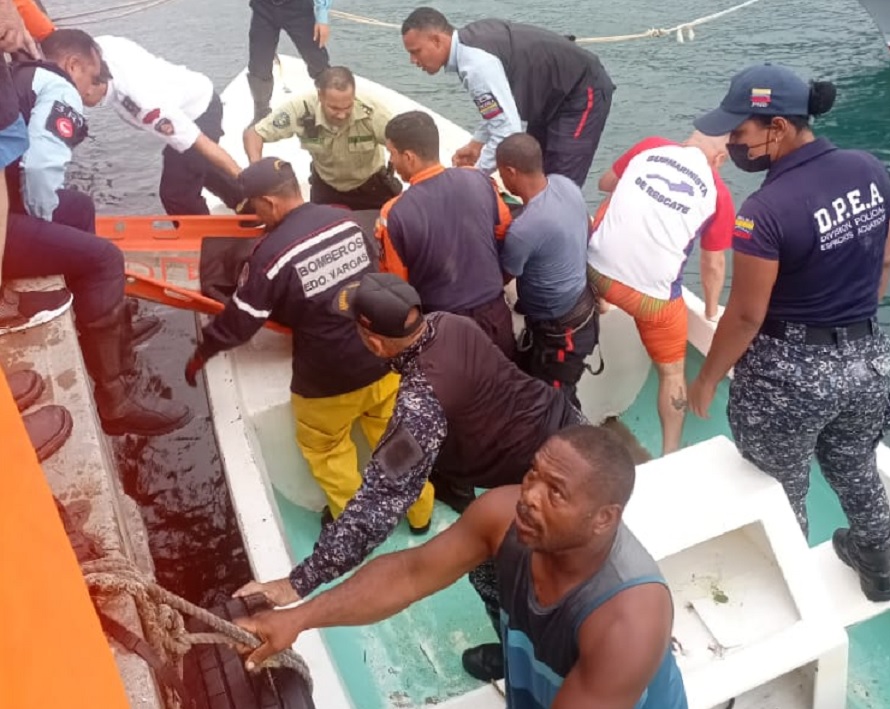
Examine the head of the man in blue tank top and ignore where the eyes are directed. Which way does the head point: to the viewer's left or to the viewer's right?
to the viewer's left

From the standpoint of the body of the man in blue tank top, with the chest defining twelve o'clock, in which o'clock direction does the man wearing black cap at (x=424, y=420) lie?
The man wearing black cap is roughly at 4 o'clock from the man in blue tank top.

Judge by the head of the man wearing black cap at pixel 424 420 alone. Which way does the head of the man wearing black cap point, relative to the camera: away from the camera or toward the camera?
away from the camera

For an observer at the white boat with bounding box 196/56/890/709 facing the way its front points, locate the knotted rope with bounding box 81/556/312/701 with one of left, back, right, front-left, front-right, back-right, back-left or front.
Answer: left

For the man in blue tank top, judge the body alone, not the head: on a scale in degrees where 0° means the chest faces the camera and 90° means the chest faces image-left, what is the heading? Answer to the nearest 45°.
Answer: approximately 45°

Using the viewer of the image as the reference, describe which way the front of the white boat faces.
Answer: facing away from the viewer and to the left of the viewer
